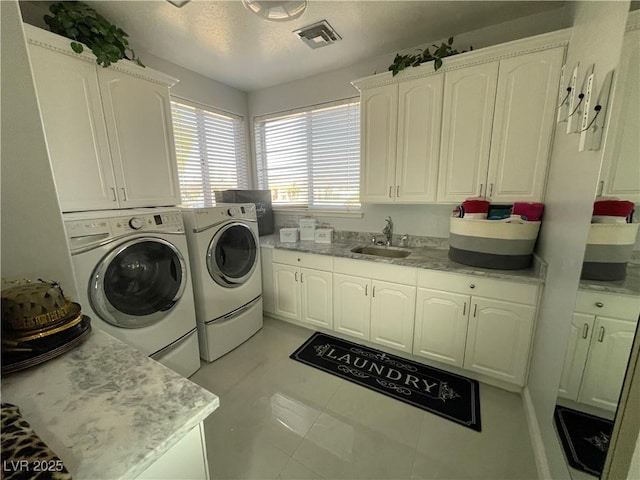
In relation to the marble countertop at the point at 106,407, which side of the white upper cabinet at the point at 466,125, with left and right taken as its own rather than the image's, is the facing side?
front

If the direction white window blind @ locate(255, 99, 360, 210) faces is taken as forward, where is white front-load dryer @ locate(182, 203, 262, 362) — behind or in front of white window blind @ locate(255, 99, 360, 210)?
in front

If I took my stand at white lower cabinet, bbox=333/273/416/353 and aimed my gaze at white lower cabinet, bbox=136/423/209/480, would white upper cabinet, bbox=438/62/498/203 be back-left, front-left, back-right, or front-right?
back-left

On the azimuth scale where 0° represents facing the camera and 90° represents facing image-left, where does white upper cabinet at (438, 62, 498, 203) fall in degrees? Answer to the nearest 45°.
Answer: approximately 45°

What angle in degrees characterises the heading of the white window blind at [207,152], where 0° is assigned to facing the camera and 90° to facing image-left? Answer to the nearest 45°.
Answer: approximately 315°
